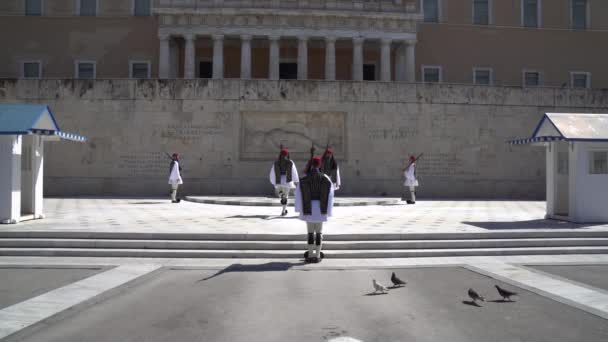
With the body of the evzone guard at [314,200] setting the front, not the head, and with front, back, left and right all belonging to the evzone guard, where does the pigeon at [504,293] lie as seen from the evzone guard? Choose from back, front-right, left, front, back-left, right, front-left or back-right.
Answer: back-right

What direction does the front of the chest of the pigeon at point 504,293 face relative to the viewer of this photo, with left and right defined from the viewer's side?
facing to the left of the viewer

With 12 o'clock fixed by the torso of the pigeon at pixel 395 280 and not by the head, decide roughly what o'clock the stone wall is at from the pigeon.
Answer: The stone wall is roughly at 2 o'clock from the pigeon.

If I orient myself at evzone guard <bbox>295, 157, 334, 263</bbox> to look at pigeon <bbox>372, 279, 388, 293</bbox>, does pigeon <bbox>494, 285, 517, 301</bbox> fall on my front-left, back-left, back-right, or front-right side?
front-left

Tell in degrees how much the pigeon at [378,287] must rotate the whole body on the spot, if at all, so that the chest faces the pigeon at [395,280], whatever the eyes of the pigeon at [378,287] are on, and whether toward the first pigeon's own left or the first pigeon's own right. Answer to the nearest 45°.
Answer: approximately 135° to the first pigeon's own right

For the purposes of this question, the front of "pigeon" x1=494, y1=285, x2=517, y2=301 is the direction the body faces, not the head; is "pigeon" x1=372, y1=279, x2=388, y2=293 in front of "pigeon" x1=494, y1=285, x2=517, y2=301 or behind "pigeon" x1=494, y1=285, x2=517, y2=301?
in front

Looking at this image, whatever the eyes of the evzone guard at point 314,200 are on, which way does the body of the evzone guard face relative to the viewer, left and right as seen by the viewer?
facing away from the viewer

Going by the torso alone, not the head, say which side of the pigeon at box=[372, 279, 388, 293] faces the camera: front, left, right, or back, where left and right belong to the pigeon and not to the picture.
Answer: left
